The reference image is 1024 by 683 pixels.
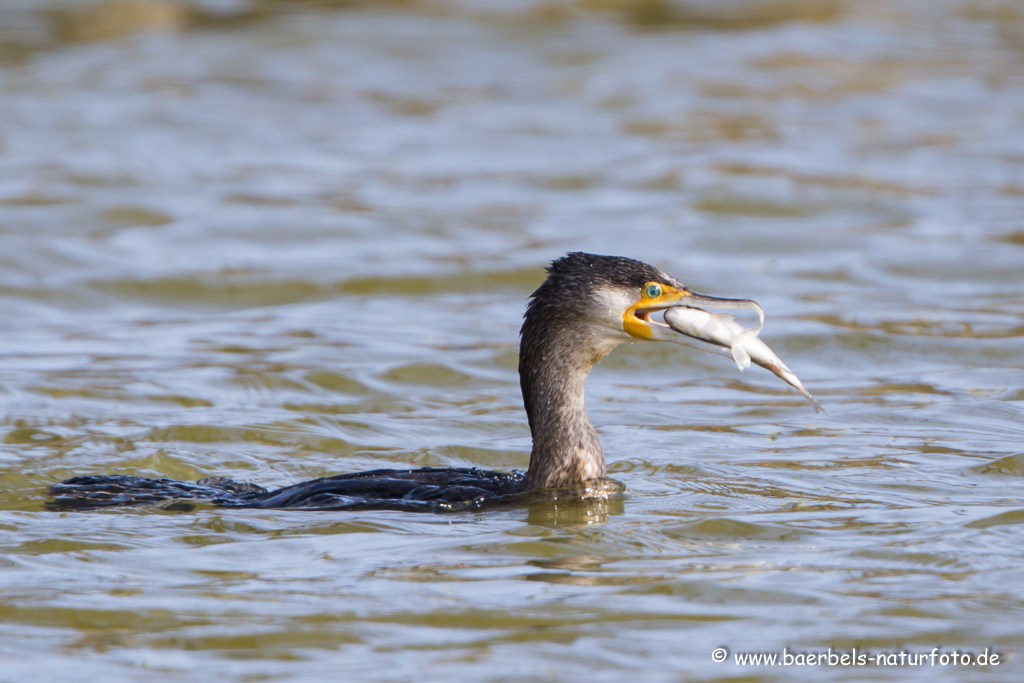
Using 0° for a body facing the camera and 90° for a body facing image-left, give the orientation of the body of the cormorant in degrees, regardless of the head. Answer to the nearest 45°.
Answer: approximately 270°
